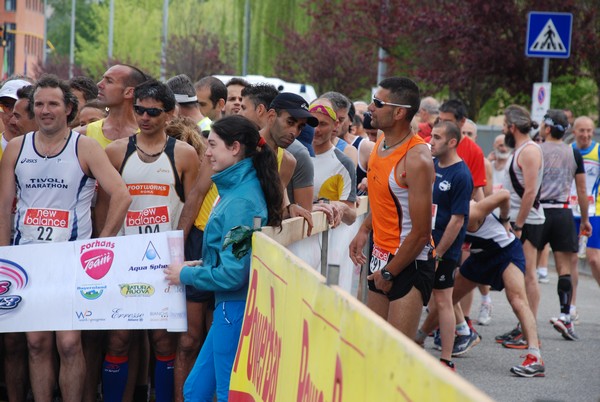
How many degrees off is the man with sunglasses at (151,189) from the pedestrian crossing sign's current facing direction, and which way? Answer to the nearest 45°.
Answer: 0° — it already faces them

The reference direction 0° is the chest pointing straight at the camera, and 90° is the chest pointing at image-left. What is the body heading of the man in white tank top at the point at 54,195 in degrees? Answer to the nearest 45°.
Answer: approximately 0°

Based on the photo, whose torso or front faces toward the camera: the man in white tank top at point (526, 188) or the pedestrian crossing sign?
the pedestrian crossing sign

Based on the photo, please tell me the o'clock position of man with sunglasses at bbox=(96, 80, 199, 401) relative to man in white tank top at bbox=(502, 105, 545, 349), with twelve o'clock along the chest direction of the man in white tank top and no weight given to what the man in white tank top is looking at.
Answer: The man with sunglasses is roughly at 10 o'clock from the man in white tank top.

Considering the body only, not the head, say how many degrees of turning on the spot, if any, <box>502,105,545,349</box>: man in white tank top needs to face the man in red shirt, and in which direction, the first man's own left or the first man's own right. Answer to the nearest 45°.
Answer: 0° — they already face them

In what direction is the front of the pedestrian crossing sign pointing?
toward the camera

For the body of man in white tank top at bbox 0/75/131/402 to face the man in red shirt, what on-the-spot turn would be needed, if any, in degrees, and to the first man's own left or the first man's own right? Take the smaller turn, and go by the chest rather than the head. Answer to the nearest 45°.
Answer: approximately 135° to the first man's own left

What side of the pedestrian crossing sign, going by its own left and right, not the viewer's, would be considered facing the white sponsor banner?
front

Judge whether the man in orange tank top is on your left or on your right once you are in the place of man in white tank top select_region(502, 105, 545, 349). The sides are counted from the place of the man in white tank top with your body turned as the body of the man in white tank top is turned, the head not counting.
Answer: on your left

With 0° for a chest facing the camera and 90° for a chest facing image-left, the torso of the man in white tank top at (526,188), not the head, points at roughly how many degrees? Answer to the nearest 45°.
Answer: approximately 90°
